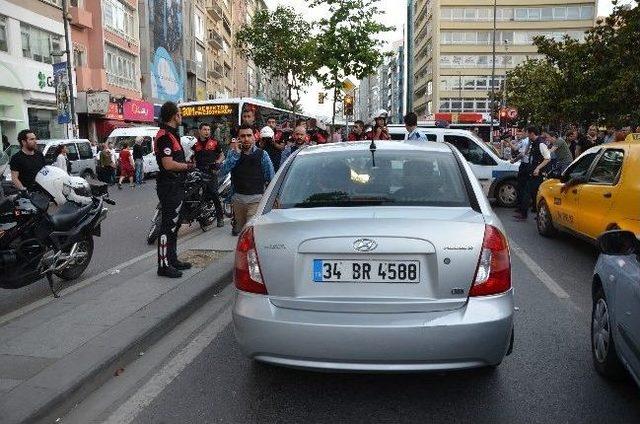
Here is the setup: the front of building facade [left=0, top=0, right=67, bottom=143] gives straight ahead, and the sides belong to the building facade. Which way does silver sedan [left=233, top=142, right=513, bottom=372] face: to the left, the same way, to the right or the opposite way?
to the left

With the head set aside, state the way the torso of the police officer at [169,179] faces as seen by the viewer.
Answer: to the viewer's right

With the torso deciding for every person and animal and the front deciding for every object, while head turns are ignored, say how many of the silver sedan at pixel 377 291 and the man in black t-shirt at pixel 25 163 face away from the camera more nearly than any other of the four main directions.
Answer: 1

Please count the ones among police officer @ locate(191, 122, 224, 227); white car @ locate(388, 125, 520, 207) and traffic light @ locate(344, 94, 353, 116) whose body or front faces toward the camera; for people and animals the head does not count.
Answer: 2

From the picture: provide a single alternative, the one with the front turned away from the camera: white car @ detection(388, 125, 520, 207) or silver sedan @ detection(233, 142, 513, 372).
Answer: the silver sedan

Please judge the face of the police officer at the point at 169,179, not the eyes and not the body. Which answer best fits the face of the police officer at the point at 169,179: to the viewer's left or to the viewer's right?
to the viewer's right

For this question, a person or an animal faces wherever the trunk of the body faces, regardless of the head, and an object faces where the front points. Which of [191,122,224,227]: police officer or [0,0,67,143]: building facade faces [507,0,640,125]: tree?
the building facade

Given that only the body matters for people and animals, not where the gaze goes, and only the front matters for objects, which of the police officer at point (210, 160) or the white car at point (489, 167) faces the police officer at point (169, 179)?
the police officer at point (210, 160)

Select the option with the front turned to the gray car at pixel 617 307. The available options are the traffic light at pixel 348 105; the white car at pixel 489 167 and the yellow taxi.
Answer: the traffic light

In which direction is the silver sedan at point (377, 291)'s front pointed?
away from the camera

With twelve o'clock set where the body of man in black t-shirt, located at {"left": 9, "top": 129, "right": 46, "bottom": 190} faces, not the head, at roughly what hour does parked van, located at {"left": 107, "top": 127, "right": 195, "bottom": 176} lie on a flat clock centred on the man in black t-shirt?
The parked van is roughly at 8 o'clock from the man in black t-shirt.
